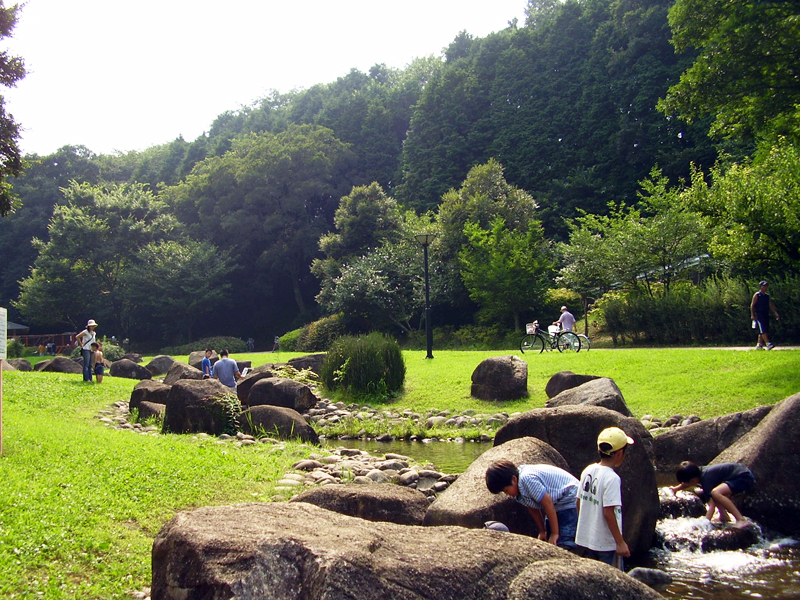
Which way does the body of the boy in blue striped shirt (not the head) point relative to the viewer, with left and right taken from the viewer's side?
facing to the left of the viewer

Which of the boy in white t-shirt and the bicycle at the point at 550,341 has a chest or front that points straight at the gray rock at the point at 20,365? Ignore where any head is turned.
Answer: the bicycle

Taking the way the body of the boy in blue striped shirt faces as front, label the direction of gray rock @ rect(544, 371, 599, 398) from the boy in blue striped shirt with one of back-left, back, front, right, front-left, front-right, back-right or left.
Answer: right

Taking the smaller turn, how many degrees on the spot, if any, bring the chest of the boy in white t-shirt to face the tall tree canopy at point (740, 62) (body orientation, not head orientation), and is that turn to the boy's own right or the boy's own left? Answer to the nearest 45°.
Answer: approximately 45° to the boy's own left

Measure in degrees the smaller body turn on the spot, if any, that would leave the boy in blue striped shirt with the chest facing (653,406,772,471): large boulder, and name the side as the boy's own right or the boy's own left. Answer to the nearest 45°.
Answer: approximately 135° to the boy's own right

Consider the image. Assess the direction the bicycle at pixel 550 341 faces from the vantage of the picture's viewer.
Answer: facing to the left of the viewer

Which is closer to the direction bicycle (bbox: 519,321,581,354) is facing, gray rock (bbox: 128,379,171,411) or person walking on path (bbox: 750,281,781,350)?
the gray rock

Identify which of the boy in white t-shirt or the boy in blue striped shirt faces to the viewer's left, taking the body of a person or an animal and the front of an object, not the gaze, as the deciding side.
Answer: the boy in blue striped shirt

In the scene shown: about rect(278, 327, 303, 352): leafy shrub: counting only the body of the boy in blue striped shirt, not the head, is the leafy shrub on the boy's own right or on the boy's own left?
on the boy's own right

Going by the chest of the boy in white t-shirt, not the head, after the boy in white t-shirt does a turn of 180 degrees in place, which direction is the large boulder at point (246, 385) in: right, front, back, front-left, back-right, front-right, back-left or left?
right

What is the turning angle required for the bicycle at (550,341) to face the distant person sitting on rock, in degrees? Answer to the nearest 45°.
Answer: approximately 45° to its left

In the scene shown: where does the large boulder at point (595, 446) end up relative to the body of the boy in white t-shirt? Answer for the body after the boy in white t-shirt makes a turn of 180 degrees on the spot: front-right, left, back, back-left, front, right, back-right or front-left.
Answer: back-right

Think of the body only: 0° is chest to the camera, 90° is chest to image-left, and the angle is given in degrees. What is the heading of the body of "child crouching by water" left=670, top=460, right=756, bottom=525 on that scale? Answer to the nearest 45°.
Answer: approximately 90°

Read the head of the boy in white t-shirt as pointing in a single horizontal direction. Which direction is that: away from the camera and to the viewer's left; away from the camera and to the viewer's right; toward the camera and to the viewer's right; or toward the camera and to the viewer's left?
away from the camera and to the viewer's right
